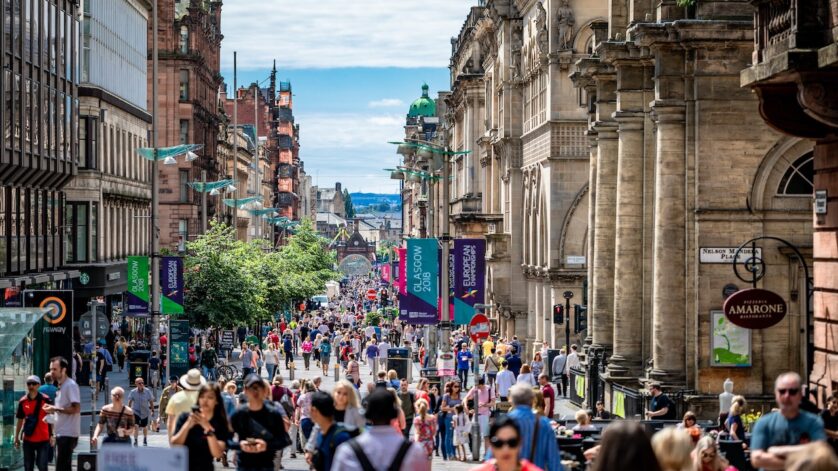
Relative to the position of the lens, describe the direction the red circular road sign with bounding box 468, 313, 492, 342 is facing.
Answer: facing the viewer

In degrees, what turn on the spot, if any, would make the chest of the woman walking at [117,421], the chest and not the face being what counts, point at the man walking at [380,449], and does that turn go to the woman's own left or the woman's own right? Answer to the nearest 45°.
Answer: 0° — they already face them

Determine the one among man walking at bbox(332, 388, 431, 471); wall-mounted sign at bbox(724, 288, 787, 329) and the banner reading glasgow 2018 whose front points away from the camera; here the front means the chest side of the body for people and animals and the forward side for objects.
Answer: the man walking

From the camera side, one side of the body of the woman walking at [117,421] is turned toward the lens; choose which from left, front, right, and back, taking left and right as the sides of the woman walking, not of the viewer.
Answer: front

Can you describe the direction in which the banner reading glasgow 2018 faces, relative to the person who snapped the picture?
facing the viewer

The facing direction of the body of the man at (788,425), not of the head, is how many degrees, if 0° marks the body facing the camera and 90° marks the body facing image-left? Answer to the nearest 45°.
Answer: approximately 0°

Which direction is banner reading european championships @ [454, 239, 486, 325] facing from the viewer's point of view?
toward the camera
